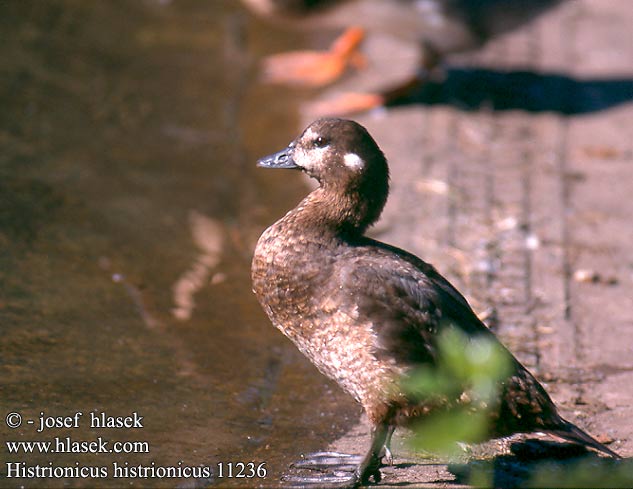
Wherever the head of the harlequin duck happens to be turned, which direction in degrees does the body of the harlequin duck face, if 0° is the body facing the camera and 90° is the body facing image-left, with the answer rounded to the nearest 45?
approximately 90°
